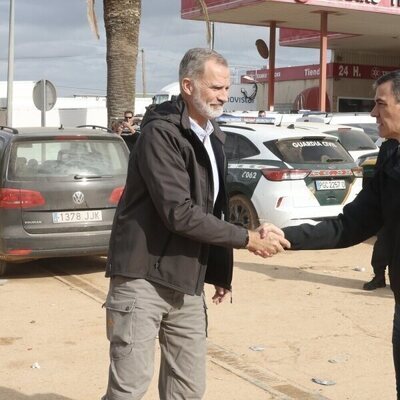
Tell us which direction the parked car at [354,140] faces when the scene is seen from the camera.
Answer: facing away from the viewer and to the left of the viewer

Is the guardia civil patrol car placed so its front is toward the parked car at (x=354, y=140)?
no

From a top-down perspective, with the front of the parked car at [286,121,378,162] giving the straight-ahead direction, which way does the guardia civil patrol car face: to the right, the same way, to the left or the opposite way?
the same way

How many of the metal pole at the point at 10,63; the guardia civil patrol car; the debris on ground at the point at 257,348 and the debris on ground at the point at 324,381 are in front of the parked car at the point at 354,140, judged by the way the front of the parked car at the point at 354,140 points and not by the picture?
1

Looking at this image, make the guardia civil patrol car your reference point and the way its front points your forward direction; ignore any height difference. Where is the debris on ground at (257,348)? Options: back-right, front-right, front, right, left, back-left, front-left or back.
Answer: back-left

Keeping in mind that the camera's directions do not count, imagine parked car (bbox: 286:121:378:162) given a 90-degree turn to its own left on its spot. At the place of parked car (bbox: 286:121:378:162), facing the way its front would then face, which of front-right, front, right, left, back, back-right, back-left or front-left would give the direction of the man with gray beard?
front-left

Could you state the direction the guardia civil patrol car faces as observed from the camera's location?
facing away from the viewer and to the left of the viewer

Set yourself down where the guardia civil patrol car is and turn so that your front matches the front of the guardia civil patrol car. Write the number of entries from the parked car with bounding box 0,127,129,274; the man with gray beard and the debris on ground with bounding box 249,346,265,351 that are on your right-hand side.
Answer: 0

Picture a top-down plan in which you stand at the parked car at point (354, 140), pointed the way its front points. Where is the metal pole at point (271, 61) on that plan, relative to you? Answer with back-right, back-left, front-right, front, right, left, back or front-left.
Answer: front-right

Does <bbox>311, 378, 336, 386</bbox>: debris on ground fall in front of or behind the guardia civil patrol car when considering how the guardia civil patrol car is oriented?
behind

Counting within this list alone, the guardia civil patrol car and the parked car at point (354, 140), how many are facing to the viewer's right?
0

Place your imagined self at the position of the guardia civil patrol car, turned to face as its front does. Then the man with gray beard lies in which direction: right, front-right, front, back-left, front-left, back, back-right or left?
back-left

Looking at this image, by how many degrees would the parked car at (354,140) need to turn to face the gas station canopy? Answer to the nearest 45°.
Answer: approximately 45° to its right

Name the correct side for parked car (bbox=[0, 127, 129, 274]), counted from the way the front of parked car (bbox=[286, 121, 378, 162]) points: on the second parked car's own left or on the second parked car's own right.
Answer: on the second parked car's own left
